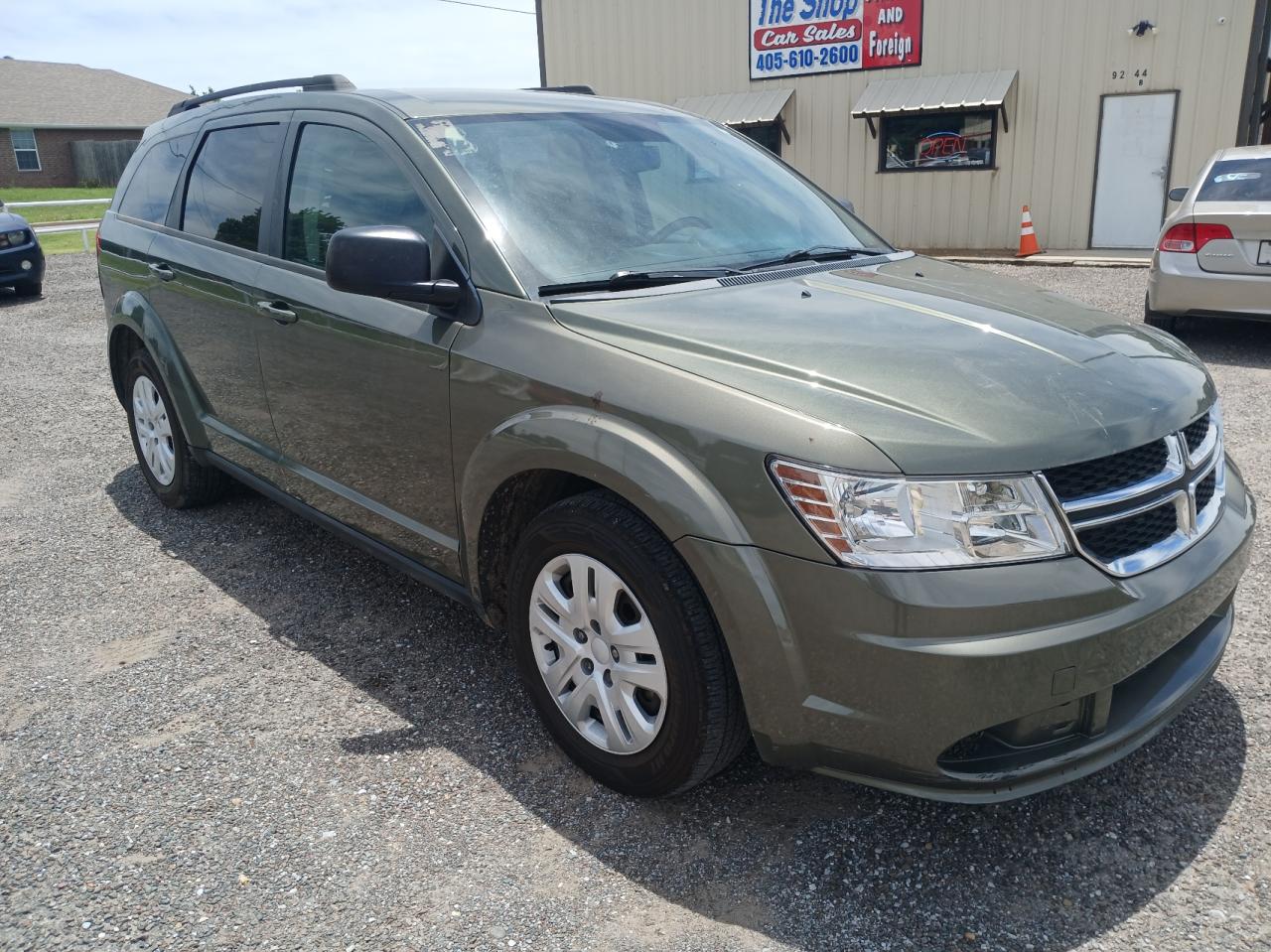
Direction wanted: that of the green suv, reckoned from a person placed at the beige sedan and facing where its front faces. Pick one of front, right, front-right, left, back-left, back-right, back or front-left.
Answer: back

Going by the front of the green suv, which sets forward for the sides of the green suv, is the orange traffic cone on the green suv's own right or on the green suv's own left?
on the green suv's own left

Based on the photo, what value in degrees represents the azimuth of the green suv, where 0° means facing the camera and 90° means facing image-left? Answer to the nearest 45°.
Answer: approximately 315°

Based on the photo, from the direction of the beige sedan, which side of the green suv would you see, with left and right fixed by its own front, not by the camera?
left

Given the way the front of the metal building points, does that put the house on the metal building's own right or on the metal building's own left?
on the metal building's own right

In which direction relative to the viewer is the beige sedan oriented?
away from the camera

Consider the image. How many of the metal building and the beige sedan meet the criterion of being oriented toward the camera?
1

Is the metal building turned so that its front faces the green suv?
yes

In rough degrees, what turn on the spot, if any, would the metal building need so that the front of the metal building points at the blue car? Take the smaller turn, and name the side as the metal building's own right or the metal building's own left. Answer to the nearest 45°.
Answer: approximately 45° to the metal building's own right

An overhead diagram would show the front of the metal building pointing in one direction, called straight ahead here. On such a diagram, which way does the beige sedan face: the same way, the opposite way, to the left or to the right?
the opposite way

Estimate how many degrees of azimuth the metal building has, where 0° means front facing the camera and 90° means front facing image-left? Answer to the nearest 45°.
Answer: approximately 0°

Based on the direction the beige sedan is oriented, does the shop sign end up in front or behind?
in front

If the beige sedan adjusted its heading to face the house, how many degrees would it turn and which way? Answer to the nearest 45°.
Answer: approximately 45° to its left
